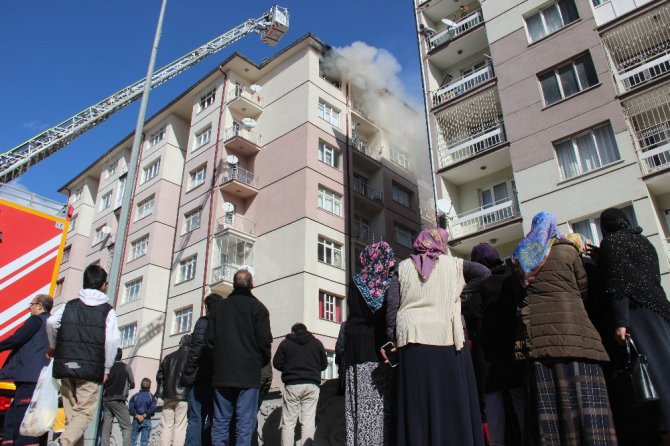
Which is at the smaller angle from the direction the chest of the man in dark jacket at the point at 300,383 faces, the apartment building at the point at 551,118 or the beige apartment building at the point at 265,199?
the beige apartment building

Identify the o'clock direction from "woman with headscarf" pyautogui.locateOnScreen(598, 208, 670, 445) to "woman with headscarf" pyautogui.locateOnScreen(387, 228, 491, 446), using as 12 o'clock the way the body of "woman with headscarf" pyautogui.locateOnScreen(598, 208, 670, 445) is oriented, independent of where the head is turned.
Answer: "woman with headscarf" pyautogui.locateOnScreen(387, 228, 491, 446) is roughly at 10 o'clock from "woman with headscarf" pyautogui.locateOnScreen(598, 208, 670, 445).

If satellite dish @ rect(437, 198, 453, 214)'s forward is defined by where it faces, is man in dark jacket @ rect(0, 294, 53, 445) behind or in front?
in front

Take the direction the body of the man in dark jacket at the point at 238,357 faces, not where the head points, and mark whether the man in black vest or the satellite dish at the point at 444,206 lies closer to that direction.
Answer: the satellite dish

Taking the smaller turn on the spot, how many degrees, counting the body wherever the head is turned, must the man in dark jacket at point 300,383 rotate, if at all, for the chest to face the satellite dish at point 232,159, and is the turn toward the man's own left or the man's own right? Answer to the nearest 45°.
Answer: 0° — they already face it

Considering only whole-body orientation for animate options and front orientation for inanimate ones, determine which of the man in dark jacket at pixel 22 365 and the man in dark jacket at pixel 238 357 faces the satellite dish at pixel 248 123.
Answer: the man in dark jacket at pixel 238 357

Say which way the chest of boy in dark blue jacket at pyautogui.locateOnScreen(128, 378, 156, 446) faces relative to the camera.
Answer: away from the camera

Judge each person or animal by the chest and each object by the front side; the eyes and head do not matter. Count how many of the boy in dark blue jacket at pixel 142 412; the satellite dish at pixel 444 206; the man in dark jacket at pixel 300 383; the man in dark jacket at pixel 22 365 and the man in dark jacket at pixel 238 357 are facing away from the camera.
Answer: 3

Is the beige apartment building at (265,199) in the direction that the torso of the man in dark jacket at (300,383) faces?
yes

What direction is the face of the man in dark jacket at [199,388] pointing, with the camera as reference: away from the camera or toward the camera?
away from the camera

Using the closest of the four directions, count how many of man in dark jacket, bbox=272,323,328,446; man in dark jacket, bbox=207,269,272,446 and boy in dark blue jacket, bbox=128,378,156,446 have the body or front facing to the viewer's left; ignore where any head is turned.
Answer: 0

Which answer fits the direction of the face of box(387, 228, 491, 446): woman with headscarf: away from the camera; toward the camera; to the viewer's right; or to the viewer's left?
away from the camera

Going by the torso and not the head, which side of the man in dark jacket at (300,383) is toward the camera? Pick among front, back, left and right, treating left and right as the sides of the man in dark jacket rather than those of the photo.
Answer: back

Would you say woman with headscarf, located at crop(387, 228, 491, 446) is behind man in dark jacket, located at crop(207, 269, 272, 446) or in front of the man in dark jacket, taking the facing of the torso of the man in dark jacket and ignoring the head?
behind

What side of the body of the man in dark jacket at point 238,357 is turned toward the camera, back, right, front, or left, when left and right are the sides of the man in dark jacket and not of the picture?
back

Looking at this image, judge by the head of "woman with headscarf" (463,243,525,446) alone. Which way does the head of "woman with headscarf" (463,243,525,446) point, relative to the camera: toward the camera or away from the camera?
away from the camera

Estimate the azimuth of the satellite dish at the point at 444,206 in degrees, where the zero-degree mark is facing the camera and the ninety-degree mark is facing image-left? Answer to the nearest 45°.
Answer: approximately 45°
